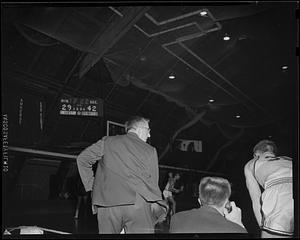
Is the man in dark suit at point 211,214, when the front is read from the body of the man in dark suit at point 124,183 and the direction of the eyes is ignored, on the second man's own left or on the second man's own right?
on the second man's own right

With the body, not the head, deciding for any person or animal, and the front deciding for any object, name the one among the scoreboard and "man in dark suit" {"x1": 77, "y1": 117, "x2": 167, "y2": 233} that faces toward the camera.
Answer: the scoreboard

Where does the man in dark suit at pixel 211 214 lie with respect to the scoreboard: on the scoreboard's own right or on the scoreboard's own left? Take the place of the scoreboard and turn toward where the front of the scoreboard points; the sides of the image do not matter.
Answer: on the scoreboard's own left

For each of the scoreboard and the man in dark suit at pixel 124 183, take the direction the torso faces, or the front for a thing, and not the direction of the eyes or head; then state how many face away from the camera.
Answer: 1

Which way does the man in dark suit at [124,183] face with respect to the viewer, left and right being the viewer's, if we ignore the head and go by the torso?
facing away from the viewer

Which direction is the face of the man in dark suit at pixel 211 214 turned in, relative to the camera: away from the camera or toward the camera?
away from the camera

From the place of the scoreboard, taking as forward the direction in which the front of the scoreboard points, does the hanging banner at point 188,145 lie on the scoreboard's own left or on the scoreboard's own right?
on the scoreboard's own left

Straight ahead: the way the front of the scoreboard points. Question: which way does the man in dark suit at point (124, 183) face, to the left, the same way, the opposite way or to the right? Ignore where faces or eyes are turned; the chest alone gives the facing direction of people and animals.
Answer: the opposite way

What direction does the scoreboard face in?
toward the camera
